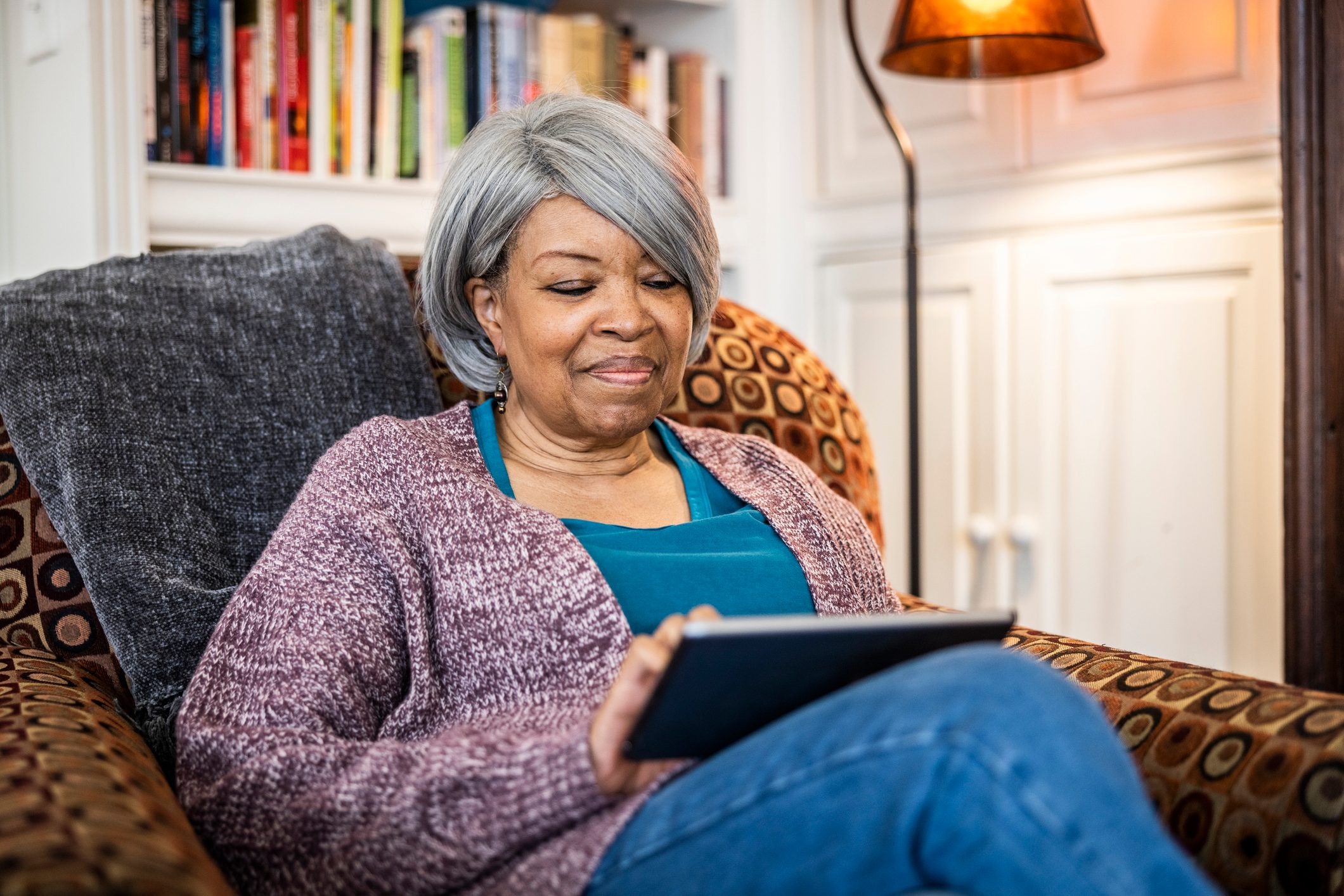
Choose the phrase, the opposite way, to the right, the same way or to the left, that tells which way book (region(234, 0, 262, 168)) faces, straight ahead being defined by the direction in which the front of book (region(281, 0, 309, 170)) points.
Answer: the same way

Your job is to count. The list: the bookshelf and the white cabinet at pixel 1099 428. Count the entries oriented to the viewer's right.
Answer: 0

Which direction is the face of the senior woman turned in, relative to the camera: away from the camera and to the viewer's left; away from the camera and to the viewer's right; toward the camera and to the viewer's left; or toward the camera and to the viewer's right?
toward the camera and to the viewer's right

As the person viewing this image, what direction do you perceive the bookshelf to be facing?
facing the viewer

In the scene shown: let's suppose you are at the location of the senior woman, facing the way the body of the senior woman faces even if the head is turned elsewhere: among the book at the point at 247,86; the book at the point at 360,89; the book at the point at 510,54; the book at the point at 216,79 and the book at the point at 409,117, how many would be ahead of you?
0

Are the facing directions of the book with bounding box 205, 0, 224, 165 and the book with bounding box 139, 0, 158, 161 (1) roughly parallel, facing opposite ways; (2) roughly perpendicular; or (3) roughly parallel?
roughly parallel

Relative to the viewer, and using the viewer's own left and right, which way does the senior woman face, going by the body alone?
facing the viewer and to the right of the viewer

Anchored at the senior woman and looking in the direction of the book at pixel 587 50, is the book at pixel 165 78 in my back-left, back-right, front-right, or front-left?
front-left
